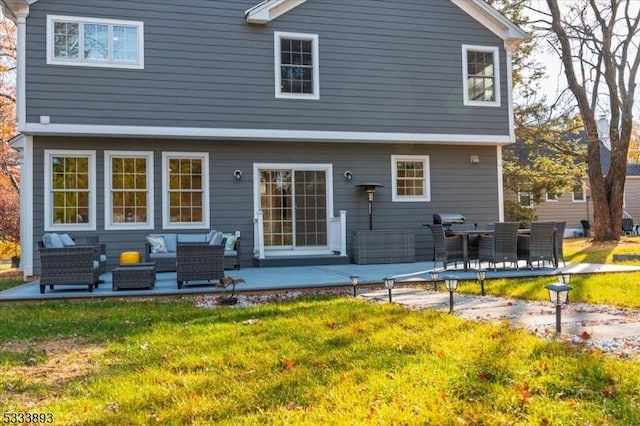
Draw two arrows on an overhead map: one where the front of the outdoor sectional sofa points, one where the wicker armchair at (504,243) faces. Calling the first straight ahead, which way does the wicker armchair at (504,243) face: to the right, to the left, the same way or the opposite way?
the opposite way

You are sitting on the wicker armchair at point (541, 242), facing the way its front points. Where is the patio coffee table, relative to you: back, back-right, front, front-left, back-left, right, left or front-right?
left

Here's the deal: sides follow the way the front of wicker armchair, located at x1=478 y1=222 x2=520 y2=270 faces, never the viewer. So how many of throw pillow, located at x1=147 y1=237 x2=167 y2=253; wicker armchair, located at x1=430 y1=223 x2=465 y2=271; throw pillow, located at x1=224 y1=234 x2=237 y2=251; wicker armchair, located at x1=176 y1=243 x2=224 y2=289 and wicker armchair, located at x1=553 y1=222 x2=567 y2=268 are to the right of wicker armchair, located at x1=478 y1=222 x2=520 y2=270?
1

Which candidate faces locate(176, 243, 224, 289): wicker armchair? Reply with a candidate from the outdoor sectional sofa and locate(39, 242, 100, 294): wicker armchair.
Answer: the outdoor sectional sofa

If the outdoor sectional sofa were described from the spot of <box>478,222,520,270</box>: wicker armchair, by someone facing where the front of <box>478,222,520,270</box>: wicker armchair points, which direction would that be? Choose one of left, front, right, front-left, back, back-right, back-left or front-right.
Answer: front-left

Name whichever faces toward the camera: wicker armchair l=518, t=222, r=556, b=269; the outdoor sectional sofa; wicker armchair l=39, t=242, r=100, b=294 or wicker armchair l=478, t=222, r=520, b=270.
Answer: the outdoor sectional sofa

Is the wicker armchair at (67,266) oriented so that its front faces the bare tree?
no

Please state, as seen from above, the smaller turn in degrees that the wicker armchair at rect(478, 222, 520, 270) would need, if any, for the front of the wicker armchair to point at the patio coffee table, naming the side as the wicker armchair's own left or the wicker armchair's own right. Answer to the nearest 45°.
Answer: approximately 90° to the wicker armchair's own left

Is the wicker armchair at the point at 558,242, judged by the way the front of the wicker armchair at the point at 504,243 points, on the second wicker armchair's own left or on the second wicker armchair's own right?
on the second wicker armchair's own right

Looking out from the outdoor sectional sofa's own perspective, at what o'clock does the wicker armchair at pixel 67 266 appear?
The wicker armchair is roughly at 1 o'clock from the outdoor sectional sofa.

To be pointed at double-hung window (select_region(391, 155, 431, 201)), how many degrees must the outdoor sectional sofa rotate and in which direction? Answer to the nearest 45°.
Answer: approximately 90° to its left

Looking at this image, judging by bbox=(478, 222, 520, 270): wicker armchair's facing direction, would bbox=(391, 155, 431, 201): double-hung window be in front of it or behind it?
in front

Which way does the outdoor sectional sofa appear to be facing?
toward the camera

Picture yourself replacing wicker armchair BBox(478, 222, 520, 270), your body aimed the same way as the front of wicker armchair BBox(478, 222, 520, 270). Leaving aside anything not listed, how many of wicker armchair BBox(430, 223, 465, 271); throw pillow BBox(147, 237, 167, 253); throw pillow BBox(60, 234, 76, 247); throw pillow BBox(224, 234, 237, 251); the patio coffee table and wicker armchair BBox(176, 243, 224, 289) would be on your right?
0

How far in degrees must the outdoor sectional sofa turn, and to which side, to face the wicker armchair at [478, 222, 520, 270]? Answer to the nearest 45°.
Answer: approximately 45° to its left

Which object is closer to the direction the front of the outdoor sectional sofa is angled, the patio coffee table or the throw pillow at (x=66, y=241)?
the patio coffee table

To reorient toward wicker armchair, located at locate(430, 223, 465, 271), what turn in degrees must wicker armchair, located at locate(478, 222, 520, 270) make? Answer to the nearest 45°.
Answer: approximately 45° to its left
